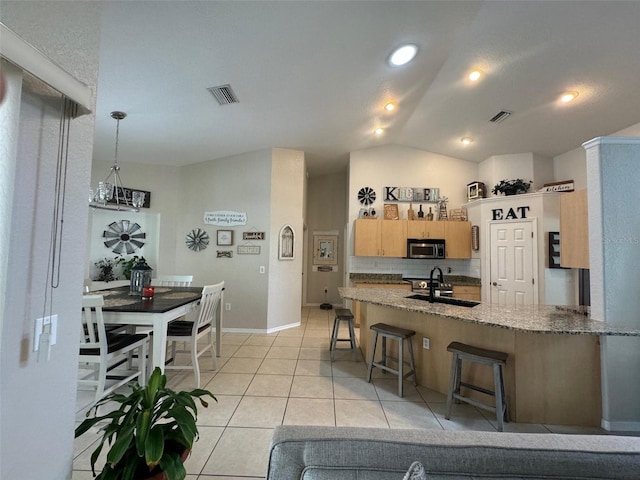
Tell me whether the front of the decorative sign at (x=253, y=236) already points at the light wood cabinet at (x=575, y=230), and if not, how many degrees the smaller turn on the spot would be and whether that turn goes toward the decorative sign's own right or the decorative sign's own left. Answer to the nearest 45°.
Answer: approximately 45° to the decorative sign's own left

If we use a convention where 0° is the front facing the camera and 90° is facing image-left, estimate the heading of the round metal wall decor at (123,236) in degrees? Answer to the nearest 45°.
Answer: approximately 0°

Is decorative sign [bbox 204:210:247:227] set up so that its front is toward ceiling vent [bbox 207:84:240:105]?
yes

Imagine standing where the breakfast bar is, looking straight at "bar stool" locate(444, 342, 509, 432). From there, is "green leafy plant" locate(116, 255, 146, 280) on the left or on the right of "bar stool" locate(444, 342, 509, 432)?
right

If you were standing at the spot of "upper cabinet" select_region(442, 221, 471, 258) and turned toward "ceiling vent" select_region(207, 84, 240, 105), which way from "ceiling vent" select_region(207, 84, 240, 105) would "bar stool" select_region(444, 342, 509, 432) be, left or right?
left

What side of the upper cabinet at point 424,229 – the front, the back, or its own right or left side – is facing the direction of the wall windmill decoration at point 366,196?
right

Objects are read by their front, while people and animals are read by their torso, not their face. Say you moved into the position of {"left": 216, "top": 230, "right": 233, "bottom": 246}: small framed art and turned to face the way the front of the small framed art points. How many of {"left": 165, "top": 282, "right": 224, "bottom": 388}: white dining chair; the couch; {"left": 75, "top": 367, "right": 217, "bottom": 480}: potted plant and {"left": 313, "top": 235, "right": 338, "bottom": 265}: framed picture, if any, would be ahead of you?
3

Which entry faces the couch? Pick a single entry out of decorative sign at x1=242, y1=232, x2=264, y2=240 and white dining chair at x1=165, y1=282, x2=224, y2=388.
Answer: the decorative sign

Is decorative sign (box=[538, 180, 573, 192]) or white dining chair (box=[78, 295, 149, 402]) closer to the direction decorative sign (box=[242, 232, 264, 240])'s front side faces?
the white dining chair

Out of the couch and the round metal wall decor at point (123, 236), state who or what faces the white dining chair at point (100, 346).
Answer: the round metal wall decor

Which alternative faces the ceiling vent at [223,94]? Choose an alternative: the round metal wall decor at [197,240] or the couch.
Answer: the round metal wall decor
